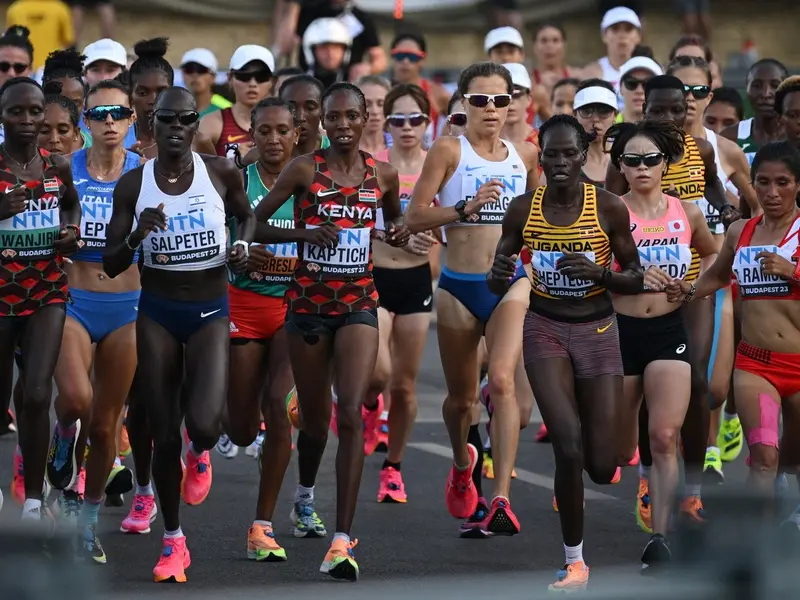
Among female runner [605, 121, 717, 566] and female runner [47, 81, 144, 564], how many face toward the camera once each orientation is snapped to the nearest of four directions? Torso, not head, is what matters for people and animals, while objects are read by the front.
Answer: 2

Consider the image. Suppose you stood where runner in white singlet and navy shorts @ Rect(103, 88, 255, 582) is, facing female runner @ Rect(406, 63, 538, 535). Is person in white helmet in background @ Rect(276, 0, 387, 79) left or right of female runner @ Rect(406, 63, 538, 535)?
left

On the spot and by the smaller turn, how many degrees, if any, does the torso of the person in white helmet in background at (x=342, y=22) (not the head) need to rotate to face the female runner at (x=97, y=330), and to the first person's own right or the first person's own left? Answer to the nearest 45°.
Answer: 0° — they already face them

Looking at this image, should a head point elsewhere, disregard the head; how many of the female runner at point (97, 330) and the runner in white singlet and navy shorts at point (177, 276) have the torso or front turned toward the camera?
2

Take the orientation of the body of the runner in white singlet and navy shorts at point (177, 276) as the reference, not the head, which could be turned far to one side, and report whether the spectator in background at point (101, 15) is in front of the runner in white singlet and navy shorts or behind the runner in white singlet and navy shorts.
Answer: behind

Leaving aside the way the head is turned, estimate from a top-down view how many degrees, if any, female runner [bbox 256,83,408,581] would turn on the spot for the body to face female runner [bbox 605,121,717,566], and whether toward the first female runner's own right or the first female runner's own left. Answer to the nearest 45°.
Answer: approximately 90° to the first female runner's own left

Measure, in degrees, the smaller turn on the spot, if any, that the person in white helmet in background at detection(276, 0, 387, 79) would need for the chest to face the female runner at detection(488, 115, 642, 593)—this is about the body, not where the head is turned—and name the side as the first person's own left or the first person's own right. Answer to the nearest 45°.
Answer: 0° — they already face them

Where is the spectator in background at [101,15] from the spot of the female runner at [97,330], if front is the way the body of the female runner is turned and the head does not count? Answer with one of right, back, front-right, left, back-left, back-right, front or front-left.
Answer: back
